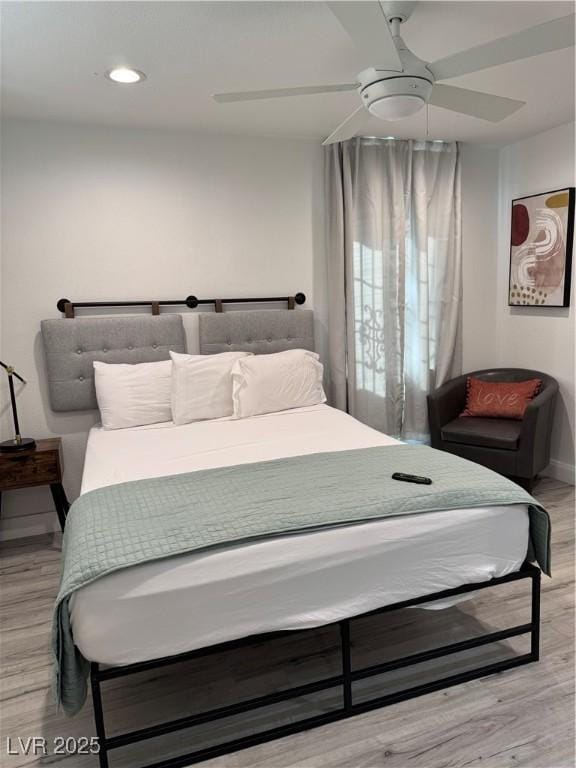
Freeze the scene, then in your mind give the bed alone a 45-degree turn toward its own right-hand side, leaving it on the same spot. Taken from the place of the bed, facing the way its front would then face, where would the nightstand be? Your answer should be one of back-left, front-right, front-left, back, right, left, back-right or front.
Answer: right

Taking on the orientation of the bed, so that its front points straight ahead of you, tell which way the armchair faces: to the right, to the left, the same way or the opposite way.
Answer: to the right

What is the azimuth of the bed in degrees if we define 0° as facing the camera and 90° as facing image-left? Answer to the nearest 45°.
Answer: approximately 0°

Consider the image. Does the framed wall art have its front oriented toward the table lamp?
yes

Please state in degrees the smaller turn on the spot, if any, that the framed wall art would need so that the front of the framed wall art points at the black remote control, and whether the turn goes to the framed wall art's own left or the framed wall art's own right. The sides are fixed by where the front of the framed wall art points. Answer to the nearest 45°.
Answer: approximately 45° to the framed wall art's own left

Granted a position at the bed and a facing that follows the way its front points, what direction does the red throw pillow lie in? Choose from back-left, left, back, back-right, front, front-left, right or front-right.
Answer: back-left
